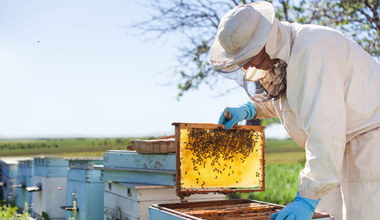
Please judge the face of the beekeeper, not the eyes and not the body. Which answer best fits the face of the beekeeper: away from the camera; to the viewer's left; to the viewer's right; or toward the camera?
to the viewer's left

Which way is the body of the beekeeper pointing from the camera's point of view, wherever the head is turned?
to the viewer's left

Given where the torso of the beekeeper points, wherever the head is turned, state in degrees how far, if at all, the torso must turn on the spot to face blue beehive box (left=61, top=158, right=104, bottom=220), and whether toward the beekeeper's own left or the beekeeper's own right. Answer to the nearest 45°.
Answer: approximately 45° to the beekeeper's own right
